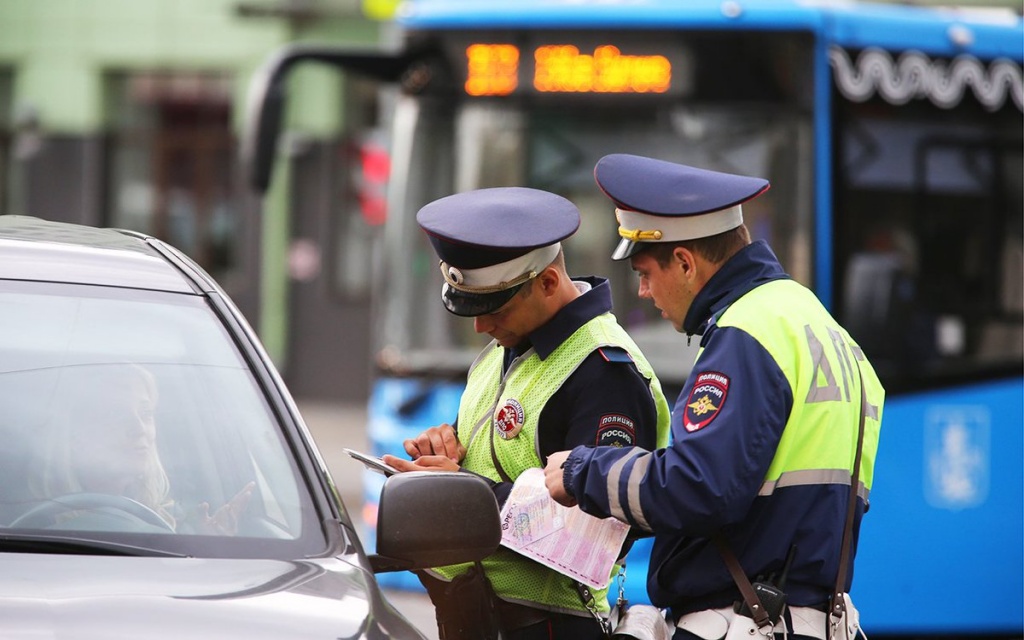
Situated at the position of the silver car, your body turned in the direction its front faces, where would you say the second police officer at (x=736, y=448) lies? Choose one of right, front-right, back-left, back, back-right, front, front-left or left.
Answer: left

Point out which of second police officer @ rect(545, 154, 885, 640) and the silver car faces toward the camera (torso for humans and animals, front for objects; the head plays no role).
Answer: the silver car

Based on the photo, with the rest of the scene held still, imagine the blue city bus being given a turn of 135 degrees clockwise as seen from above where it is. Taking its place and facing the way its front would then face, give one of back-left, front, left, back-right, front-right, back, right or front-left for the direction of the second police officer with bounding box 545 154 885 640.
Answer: back

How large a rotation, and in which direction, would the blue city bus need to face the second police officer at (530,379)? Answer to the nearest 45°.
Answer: approximately 45° to its left

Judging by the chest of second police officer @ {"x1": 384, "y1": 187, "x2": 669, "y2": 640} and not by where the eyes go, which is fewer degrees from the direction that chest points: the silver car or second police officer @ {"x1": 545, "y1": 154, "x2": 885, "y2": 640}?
the silver car

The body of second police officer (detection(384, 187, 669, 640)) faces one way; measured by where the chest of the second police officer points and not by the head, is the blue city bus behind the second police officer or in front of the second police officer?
behind

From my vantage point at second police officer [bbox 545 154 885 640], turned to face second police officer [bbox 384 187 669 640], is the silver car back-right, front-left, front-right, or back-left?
front-left

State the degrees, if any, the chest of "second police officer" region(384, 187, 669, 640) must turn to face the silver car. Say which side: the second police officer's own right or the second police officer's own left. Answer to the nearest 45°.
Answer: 0° — they already face it

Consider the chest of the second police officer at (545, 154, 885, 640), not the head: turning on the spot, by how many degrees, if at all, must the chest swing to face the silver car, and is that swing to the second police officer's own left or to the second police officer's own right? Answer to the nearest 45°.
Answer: approximately 45° to the second police officer's own left

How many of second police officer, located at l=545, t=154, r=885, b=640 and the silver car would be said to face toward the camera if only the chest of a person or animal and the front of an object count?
1

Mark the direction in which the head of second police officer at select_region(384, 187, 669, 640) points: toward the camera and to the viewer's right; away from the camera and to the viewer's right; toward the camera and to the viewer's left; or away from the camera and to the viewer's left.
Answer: toward the camera and to the viewer's left

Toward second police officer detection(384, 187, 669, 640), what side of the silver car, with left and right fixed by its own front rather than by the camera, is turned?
left

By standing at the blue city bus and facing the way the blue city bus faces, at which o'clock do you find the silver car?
The silver car is roughly at 11 o'clock from the blue city bus.

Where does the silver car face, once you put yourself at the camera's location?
facing the viewer

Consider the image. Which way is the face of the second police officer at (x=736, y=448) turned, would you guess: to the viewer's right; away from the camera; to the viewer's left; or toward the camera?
to the viewer's left

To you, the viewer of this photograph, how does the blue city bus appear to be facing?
facing the viewer and to the left of the viewer

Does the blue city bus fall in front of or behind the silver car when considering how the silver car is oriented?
behind
